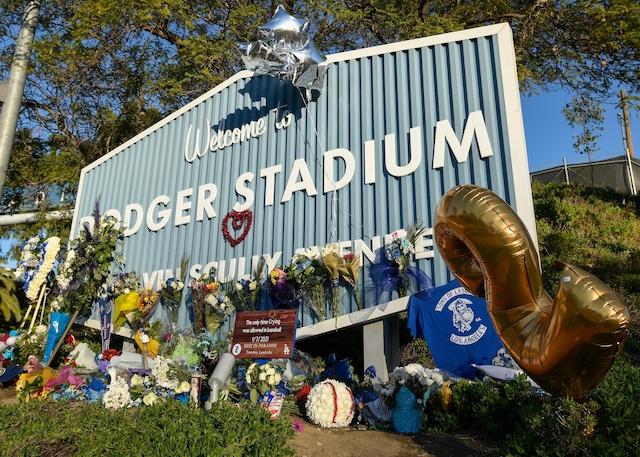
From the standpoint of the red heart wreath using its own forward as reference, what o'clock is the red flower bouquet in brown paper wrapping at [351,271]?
The red flower bouquet in brown paper wrapping is roughly at 9 o'clock from the red heart wreath.

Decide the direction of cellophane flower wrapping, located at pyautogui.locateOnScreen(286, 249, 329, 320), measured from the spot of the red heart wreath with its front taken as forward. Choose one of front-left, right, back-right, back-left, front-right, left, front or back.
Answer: left

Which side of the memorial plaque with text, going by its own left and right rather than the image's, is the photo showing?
front

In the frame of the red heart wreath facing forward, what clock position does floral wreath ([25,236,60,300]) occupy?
The floral wreath is roughly at 2 o'clock from the red heart wreath.

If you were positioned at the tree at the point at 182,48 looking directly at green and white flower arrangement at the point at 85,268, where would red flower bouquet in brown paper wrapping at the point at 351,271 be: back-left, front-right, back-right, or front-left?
front-left

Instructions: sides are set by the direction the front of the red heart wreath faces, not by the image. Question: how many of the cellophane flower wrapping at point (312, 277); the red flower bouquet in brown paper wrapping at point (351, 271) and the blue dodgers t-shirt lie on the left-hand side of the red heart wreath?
3

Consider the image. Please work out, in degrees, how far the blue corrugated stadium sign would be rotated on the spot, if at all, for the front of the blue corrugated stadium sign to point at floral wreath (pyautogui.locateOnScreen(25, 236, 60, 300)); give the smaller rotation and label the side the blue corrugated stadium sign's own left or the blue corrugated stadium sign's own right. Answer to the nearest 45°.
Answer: approximately 45° to the blue corrugated stadium sign's own right

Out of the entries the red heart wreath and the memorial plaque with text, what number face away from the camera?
0

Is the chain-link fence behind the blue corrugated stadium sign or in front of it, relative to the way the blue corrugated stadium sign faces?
behind

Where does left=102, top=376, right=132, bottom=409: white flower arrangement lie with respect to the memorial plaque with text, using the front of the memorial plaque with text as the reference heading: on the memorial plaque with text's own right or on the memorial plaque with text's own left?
on the memorial plaque with text's own right

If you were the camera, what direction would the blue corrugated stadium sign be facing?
facing the viewer and to the left of the viewer

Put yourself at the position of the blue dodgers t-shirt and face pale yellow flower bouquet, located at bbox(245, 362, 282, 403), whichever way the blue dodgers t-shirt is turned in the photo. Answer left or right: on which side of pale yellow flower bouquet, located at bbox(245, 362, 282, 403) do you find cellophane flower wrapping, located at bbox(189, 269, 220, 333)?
right
